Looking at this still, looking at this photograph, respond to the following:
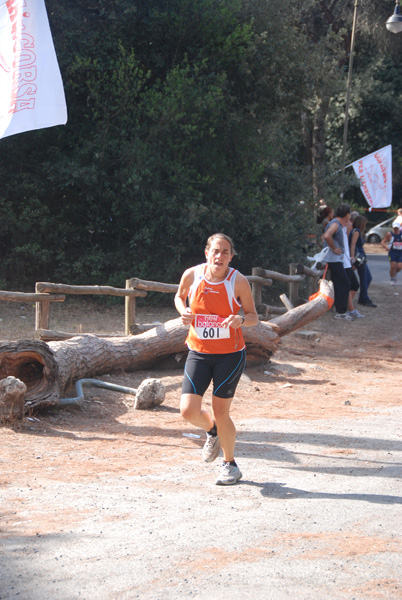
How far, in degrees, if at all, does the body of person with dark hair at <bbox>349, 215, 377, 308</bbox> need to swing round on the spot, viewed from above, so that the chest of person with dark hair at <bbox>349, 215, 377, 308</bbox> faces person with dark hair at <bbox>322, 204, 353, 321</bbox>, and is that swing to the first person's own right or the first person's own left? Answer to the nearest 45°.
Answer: approximately 90° to the first person's own right

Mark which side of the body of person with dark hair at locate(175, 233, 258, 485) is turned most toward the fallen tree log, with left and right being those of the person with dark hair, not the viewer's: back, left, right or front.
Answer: back

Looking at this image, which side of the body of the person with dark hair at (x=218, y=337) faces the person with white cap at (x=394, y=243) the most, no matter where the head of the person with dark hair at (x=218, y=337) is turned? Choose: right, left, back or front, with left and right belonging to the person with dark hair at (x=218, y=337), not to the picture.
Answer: back

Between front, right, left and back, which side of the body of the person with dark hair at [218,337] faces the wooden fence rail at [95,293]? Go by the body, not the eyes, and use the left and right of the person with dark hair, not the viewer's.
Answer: back

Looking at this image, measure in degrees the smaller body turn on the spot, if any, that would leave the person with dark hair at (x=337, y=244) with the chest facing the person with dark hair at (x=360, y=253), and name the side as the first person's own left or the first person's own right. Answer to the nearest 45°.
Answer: approximately 90° to the first person's own left

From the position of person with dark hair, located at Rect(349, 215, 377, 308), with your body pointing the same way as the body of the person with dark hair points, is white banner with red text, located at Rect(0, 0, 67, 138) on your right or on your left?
on your right
